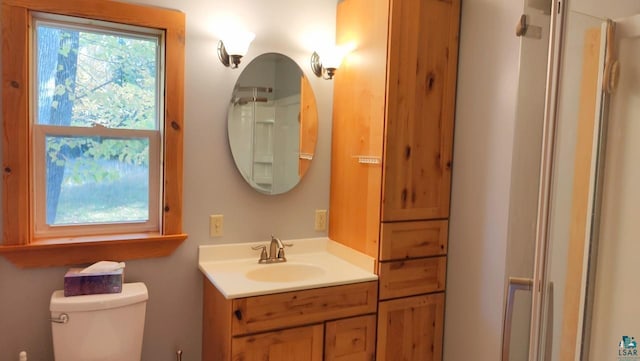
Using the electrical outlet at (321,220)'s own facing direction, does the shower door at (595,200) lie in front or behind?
in front

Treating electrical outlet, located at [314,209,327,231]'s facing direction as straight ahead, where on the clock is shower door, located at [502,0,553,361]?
The shower door is roughly at 11 o'clock from the electrical outlet.

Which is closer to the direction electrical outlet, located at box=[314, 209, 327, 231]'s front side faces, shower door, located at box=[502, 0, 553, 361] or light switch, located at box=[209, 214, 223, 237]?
the shower door

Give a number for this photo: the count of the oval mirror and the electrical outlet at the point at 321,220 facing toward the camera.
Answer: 2

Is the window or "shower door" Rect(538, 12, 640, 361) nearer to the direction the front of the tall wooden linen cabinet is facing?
the shower door

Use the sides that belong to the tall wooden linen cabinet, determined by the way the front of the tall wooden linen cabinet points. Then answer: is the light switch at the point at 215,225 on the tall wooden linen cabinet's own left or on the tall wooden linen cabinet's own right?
on the tall wooden linen cabinet's own right

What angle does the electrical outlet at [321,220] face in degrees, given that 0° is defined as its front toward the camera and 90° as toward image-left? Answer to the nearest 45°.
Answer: approximately 0°

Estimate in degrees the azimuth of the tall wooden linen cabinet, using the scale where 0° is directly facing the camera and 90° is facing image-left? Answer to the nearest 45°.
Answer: approximately 315°

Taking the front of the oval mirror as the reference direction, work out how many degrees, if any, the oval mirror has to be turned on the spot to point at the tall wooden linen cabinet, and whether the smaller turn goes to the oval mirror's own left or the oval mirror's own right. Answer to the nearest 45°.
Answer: approximately 45° to the oval mirror's own left
